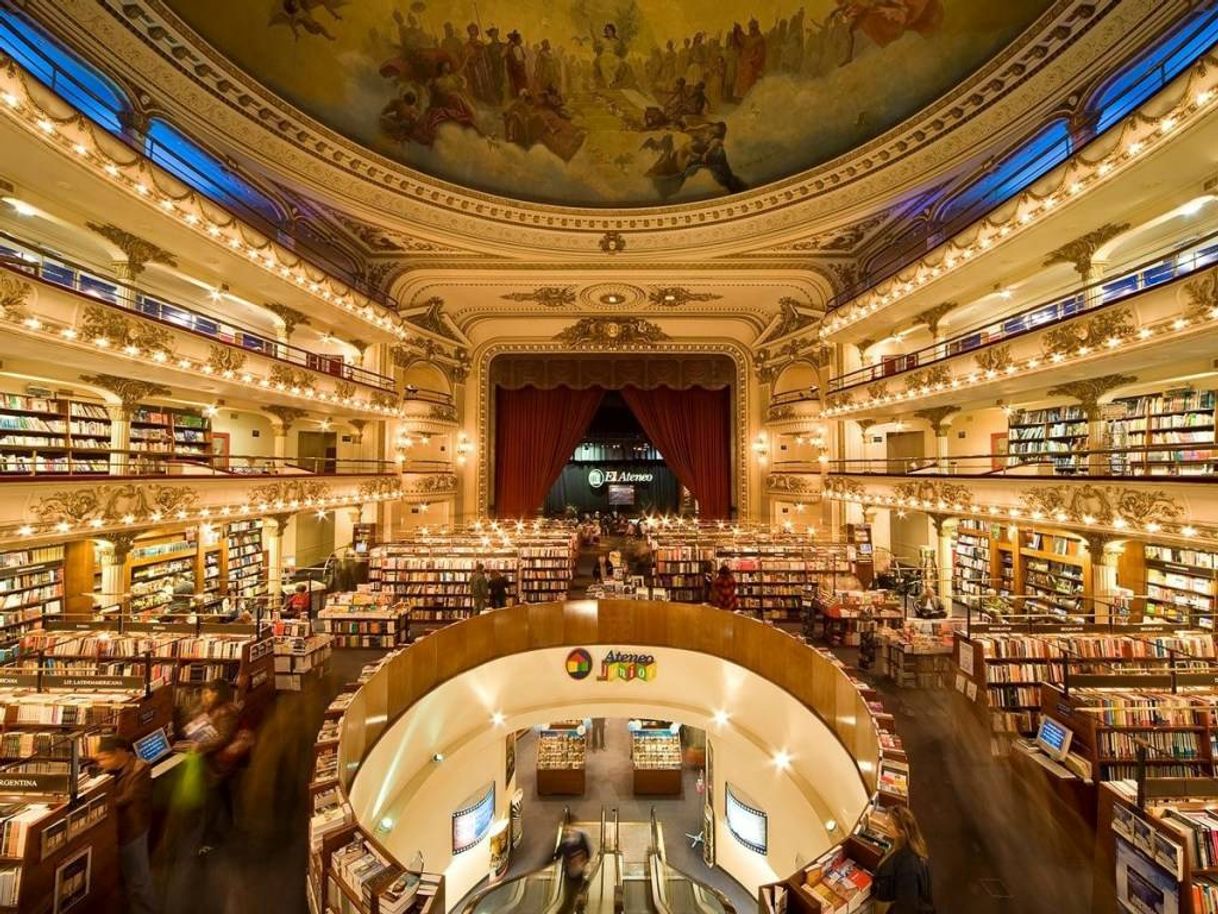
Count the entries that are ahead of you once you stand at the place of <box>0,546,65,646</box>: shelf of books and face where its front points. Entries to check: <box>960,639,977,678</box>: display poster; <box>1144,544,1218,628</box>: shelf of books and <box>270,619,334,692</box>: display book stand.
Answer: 3

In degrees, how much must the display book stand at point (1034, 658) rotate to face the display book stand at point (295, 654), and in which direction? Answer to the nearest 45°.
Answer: approximately 45° to its right

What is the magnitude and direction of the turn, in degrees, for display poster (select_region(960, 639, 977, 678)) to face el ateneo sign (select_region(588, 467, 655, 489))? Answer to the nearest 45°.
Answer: approximately 90° to its right

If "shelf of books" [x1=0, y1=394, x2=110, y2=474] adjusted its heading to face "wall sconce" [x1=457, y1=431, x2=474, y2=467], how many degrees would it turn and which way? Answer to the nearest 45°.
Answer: approximately 45° to its left

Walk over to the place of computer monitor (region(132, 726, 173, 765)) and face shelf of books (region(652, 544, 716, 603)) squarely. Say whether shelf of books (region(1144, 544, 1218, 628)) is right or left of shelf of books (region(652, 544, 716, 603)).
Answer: right

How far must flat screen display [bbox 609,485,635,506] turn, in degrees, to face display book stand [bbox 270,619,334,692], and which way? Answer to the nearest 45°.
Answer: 0° — it already faces it

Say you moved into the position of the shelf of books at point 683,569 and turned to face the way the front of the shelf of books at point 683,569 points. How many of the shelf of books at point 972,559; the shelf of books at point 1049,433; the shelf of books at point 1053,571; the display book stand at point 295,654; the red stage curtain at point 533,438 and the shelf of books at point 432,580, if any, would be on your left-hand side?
3

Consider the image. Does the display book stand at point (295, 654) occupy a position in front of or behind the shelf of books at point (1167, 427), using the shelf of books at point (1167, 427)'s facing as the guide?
in front

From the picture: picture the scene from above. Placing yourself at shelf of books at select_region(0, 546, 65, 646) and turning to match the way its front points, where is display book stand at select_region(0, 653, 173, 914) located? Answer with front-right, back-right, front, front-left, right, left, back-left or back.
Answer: front-right

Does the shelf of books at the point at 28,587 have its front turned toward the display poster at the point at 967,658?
yes

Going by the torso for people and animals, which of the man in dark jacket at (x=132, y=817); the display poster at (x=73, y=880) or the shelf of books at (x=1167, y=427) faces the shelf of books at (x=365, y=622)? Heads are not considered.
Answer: the shelf of books at (x=1167, y=427)

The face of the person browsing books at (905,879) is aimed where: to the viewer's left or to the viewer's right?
to the viewer's left

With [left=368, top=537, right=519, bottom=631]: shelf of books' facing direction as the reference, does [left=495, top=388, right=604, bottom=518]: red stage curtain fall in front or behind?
behind

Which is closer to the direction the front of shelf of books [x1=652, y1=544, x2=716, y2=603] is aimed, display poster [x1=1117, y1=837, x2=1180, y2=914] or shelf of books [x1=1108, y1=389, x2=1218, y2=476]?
the display poster

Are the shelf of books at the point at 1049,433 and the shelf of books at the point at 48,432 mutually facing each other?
yes
